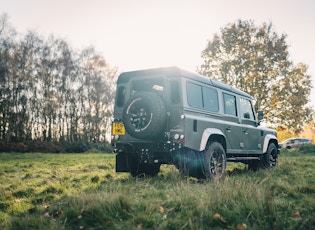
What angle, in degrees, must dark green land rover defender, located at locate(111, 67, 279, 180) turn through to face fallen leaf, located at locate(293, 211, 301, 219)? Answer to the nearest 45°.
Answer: approximately 90° to its right

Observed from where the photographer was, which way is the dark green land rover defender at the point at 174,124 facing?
facing away from the viewer and to the right of the viewer

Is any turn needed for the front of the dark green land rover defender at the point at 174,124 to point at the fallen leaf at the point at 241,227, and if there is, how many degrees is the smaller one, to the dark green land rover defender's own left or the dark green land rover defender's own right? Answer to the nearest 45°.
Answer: approximately 135° to the dark green land rover defender's own right
